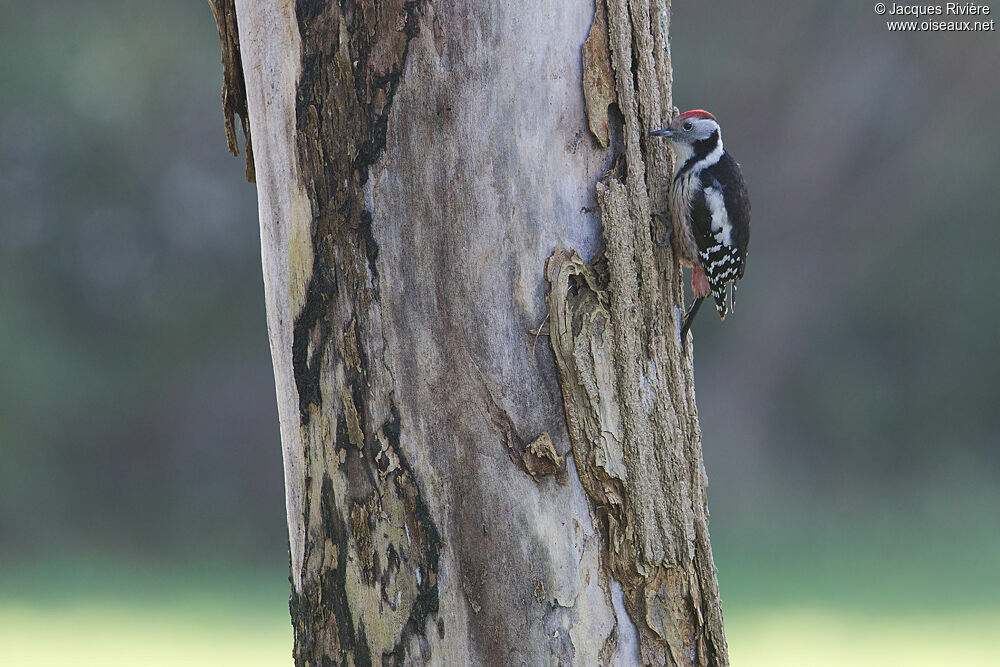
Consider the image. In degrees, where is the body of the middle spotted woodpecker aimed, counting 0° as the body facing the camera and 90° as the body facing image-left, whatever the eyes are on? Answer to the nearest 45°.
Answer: approximately 90°
